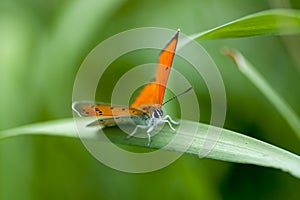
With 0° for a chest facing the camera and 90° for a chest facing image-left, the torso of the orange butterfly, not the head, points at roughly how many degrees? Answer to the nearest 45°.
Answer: approximately 315°
